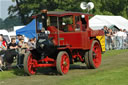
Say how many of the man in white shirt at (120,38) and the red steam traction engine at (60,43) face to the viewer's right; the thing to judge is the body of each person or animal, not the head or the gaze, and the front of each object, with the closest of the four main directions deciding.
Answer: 0

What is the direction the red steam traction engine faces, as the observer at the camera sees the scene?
facing the viewer and to the left of the viewer

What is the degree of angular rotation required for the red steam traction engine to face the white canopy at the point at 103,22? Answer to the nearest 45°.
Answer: approximately 135° to its right

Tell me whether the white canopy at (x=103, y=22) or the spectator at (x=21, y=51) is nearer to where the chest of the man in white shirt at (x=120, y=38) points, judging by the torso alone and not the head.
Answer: the spectator
